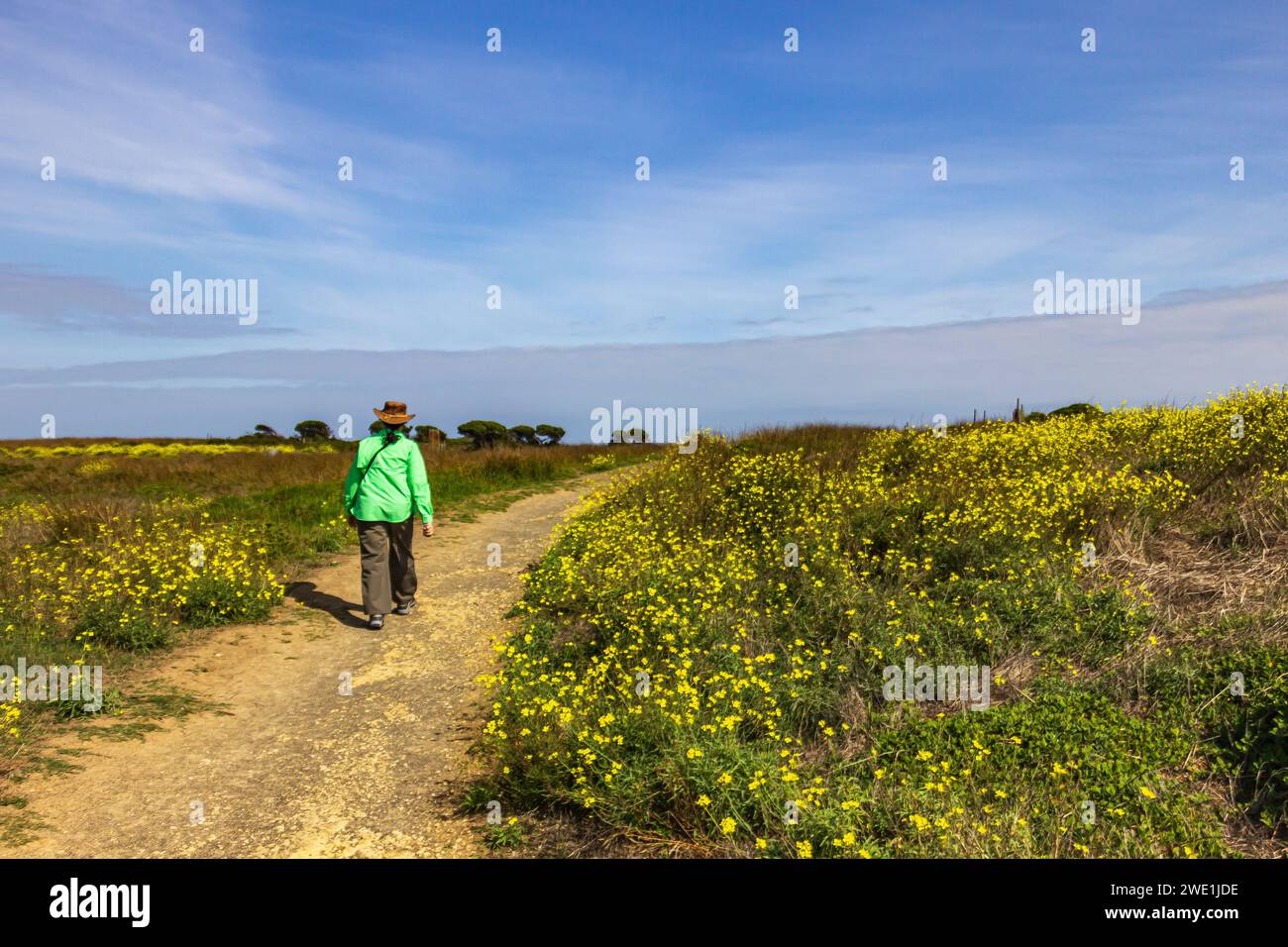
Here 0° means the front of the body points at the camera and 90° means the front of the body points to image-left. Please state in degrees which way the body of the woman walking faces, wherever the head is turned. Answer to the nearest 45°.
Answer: approximately 180°
